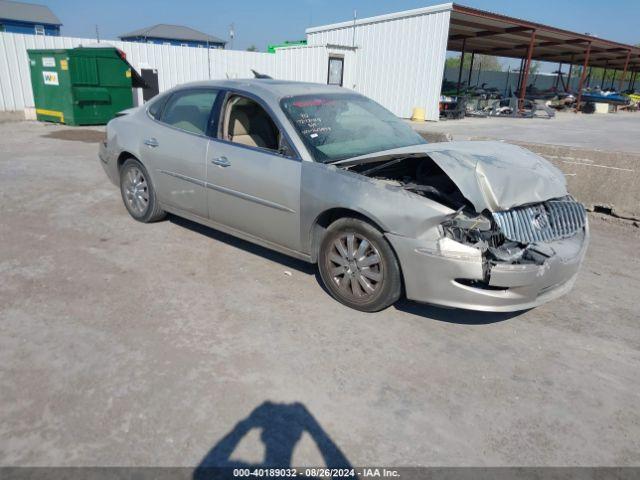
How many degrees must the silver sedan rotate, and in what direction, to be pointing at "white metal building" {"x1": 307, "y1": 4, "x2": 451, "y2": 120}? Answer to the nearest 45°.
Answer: approximately 135° to its left

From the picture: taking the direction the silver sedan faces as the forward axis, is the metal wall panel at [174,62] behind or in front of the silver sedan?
behind

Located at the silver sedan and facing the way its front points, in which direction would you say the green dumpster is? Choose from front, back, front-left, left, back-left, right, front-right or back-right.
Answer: back

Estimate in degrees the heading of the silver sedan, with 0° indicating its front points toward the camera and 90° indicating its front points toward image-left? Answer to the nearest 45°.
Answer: approximately 315°
